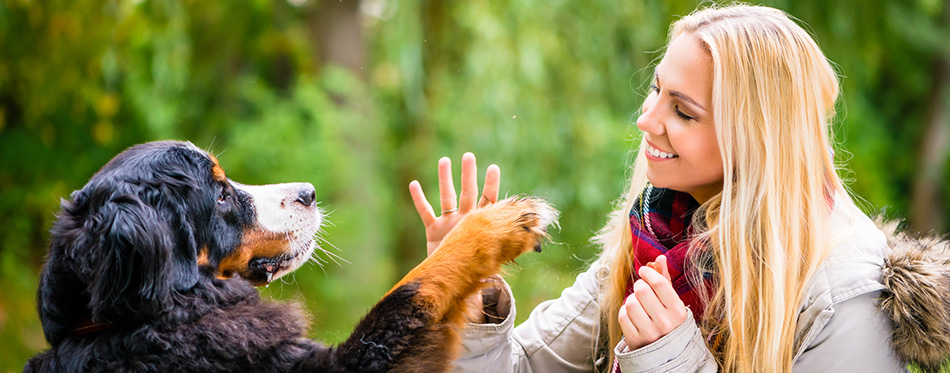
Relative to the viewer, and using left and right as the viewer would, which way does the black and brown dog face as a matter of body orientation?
facing to the right of the viewer

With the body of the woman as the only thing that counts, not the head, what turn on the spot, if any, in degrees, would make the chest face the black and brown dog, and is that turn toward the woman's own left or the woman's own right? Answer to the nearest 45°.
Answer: approximately 45° to the woman's own right

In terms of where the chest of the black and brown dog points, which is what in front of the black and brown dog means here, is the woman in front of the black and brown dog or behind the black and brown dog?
in front

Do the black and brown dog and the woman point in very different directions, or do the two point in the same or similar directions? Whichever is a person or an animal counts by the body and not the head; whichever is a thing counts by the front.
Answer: very different directions

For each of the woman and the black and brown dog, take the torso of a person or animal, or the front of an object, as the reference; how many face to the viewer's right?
1

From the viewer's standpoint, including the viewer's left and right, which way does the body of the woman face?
facing the viewer and to the left of the viewer
